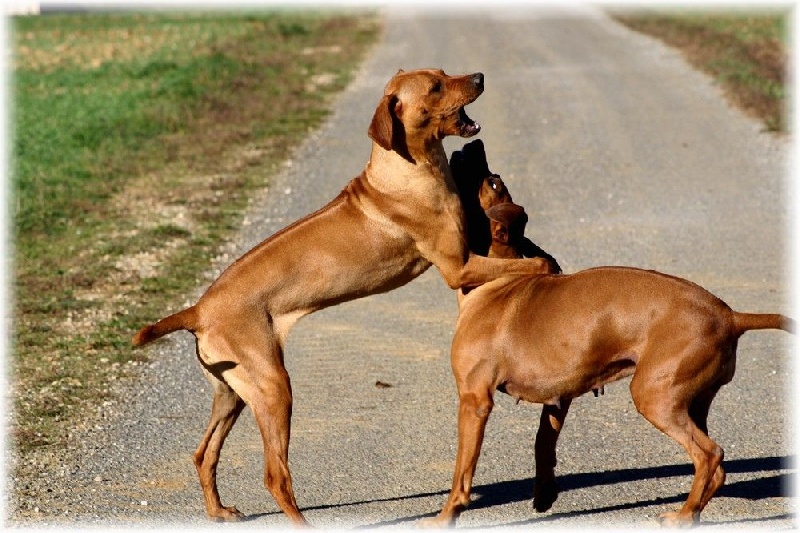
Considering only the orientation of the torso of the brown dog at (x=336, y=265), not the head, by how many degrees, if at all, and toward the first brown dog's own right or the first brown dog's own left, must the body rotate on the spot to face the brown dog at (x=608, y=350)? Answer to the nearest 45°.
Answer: approximately 45° to the first brown dog's own right

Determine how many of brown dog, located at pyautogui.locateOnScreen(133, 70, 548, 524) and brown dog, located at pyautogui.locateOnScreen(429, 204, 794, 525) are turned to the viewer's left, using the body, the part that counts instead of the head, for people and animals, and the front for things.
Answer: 1

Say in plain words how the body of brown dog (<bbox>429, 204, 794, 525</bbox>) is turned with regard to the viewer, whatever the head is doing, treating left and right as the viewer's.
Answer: facing to the left of the viewer

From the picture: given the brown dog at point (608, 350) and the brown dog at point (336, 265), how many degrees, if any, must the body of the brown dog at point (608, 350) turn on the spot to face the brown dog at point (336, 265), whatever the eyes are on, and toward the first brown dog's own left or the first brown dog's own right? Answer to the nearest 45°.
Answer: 0° — it already faces it

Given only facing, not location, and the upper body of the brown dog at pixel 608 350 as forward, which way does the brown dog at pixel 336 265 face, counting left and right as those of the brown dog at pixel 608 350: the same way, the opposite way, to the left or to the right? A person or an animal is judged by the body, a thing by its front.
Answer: the opposite way

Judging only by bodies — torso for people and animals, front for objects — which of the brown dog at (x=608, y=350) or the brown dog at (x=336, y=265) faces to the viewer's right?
the brown dog at (x=336, y=265)

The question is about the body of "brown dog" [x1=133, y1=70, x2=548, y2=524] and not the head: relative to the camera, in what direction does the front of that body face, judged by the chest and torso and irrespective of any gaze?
to the viewer's right
